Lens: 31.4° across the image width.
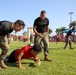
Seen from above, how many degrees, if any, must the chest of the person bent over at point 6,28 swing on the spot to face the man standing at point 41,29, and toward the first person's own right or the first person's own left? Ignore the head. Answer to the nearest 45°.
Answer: approximately 45° to the first person's own left

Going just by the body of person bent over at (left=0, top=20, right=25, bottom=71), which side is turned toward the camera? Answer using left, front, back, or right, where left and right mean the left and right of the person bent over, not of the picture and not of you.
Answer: right
